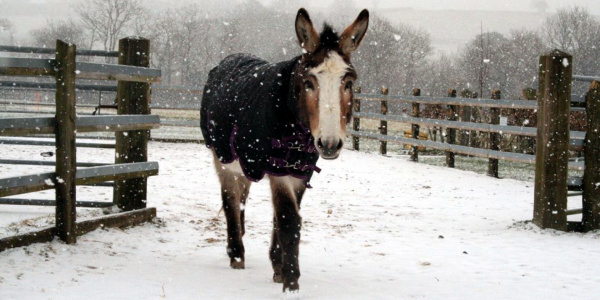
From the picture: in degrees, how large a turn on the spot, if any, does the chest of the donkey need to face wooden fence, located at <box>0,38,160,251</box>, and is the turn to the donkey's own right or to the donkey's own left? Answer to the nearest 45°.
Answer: approximately 180°
